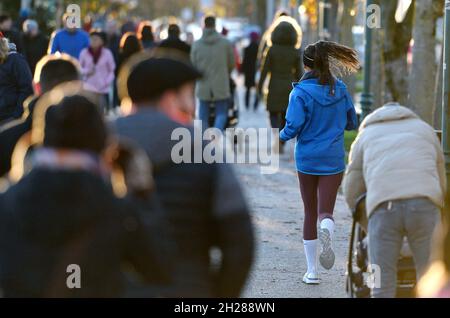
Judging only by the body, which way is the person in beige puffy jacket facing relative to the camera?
away from the camera

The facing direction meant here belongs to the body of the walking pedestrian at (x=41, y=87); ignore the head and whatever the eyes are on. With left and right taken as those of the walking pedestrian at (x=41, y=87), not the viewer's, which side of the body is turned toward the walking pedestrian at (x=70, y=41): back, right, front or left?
front

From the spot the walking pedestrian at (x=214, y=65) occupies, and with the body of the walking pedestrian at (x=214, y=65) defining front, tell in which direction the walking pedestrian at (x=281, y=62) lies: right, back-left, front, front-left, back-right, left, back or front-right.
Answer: back-right

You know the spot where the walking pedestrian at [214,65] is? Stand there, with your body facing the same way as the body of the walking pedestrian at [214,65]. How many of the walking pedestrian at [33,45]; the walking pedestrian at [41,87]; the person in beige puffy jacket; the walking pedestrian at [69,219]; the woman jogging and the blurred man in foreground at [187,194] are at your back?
5

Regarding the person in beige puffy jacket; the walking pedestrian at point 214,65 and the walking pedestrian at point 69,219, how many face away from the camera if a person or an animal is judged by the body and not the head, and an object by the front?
3

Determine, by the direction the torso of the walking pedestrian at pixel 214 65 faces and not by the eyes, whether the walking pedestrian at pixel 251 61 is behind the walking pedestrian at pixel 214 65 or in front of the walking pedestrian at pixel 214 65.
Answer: in front

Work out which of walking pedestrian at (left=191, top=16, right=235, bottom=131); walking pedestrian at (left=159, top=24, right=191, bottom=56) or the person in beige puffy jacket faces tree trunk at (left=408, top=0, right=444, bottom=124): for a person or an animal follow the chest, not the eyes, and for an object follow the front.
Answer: the person in beige puffy jacket

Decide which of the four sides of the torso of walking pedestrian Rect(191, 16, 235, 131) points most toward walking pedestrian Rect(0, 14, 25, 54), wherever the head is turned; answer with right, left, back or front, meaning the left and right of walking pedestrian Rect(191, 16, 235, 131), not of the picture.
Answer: left

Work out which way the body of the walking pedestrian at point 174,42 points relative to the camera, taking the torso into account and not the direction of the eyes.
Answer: away from the camera

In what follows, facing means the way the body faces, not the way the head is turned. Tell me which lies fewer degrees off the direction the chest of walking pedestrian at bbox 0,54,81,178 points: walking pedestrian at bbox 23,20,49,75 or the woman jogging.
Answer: the walking pedestrian

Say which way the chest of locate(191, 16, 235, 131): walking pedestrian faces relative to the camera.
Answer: away from the camera

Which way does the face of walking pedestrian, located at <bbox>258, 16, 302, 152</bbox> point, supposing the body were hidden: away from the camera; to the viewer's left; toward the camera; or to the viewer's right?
away from the camera

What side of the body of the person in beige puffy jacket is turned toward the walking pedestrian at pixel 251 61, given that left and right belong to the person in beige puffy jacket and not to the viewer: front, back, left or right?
front

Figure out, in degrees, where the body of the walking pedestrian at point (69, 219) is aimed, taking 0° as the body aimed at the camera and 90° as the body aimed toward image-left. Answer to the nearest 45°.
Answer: approximately 180°
